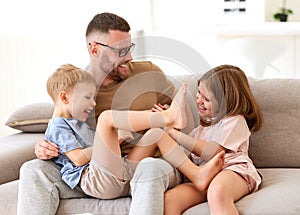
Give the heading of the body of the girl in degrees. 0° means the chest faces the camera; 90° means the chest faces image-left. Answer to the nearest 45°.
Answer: approximately 45°

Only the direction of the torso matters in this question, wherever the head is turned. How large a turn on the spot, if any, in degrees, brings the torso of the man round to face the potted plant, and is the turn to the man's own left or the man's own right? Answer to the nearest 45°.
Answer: approximately 135° to the man's own left

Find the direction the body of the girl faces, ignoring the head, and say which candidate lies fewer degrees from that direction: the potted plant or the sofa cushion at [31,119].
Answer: the sofa cushion

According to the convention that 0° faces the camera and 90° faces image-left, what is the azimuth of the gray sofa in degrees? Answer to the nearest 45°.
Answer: approximately 0°

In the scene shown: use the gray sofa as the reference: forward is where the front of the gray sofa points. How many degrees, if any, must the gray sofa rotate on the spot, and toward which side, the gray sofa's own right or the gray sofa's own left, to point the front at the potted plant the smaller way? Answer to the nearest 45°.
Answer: approximately 180°

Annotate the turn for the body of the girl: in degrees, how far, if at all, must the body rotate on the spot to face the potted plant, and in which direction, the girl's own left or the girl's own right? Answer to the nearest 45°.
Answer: approximately 135° to the girl's own right
